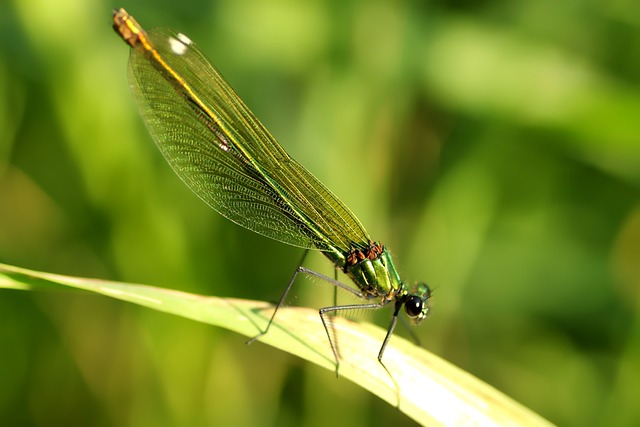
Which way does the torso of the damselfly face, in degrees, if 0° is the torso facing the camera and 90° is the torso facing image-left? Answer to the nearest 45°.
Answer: approximately 270°
